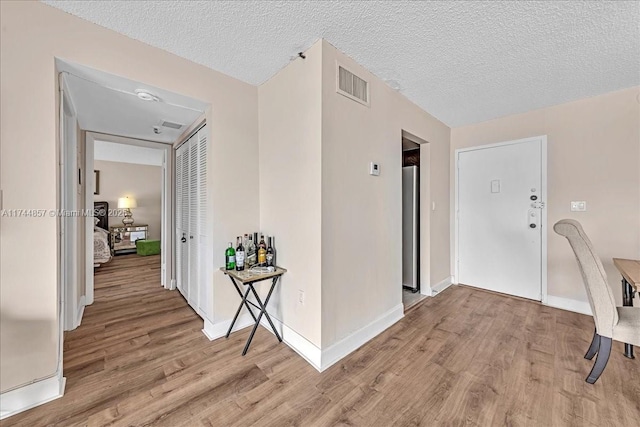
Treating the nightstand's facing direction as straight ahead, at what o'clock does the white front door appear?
The white front door is roughly at 11 o'clock from the nightstand.

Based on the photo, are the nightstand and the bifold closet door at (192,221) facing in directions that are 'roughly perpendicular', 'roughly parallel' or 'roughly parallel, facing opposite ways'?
roughly perpendicular

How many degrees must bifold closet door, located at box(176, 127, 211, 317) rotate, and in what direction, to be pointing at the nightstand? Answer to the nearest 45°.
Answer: approximately 90° to its right

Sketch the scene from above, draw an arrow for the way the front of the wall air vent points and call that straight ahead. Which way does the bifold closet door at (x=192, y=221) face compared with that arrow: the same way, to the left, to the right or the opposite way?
to the right

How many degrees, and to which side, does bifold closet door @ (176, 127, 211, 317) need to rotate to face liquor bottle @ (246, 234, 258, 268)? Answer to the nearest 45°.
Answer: approximately 135° to its left

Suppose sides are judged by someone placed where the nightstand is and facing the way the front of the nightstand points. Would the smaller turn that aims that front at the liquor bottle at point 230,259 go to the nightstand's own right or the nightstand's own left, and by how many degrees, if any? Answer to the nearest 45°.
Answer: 0° — it already faces it

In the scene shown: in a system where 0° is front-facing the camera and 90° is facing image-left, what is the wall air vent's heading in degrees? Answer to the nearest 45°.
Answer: approximately 315°

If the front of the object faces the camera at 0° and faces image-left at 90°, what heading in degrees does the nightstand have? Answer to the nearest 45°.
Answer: approximately 0°

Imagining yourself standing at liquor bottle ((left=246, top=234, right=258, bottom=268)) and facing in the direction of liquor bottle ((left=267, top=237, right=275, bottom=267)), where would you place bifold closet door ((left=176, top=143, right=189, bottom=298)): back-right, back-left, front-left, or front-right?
back-left

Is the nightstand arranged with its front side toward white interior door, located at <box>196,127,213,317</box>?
yes

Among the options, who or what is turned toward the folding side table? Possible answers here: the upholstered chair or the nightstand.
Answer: the nightstand

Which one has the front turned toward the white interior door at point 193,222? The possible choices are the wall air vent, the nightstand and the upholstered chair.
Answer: the nightstand

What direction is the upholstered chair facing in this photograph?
to the viewer's right

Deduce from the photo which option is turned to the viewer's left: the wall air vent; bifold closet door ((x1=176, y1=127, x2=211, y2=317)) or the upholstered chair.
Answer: the bifold closet door
